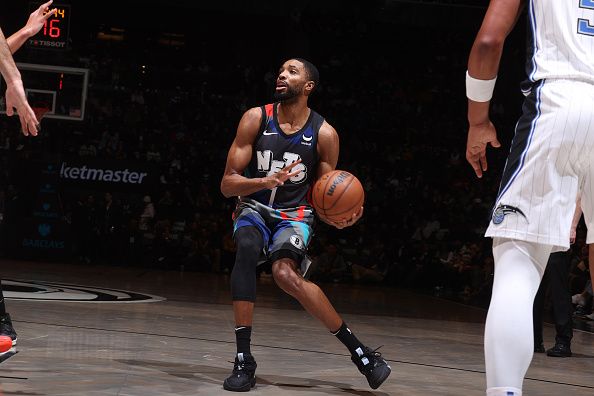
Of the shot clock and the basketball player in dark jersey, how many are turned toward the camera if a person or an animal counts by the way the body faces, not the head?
2

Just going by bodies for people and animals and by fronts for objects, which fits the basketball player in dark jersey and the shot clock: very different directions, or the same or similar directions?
same or similar directions

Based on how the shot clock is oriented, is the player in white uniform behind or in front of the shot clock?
in front

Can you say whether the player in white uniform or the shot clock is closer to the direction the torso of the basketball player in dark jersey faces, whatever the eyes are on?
the player in white uniform

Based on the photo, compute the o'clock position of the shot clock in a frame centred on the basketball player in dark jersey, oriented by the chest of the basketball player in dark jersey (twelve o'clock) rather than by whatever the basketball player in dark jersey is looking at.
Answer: The shot clock is roughly at 5 o'clock from the basketball player in dark jersey.

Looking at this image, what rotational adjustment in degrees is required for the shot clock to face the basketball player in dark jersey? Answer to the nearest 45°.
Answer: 0° — it already faces them

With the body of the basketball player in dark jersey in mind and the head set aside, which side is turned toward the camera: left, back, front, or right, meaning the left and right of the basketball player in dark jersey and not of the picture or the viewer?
front
